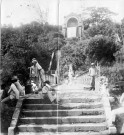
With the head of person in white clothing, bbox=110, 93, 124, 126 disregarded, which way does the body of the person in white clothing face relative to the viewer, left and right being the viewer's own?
facing to the left of the viewer

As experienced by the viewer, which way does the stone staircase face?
facing the viewer

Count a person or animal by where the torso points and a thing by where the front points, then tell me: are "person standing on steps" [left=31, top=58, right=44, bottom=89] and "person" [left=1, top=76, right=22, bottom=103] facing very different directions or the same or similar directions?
same or similar directions

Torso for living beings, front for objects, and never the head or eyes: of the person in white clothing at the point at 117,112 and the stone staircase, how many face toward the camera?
1

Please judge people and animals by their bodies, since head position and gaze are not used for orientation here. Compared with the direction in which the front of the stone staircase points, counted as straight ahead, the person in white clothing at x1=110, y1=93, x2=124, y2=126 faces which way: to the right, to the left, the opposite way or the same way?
to the right

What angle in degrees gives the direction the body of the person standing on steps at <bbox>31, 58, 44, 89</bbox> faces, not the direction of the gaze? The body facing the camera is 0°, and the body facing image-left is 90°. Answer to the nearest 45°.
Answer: approximately 45°

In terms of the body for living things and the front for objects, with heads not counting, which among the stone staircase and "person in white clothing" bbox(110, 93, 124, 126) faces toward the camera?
the stone staircase

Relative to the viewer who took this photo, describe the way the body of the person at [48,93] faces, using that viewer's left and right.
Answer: facing the viewer and to the right of the viewer
